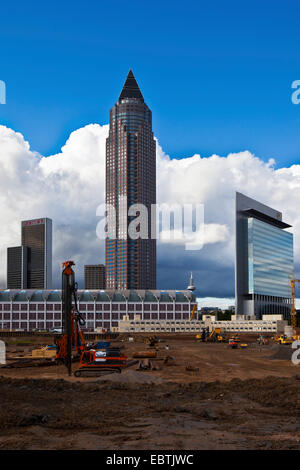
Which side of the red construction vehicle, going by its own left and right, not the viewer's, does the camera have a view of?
left
